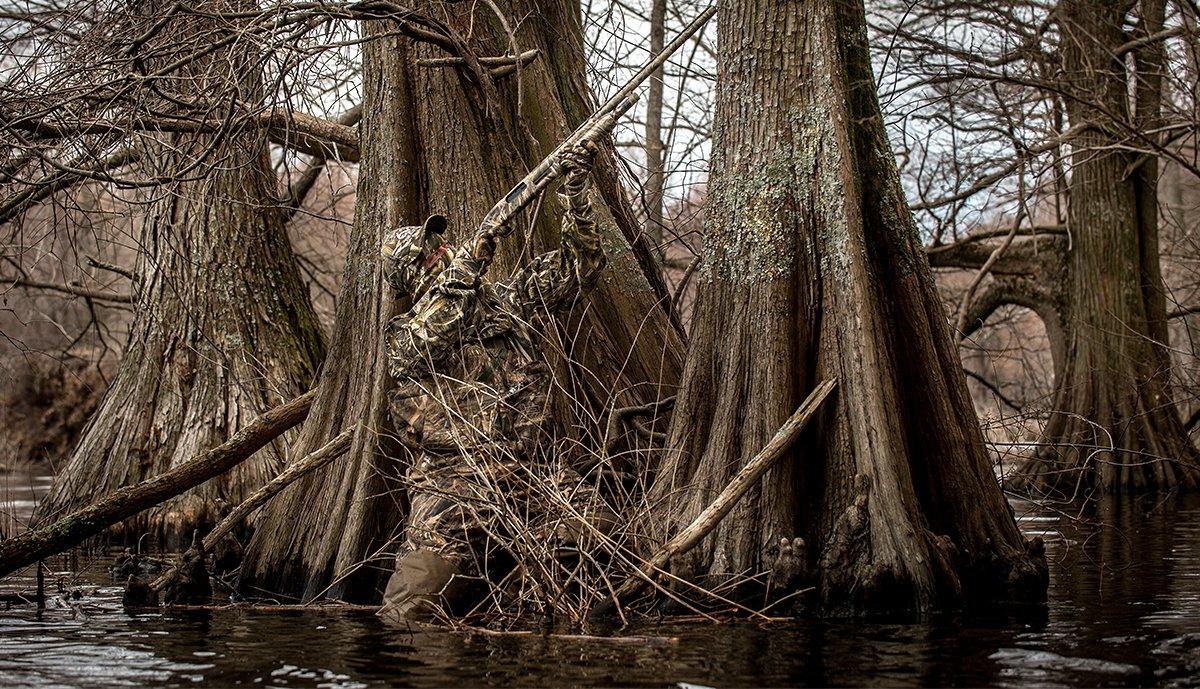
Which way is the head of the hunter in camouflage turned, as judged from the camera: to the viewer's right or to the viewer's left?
to the viewer's right

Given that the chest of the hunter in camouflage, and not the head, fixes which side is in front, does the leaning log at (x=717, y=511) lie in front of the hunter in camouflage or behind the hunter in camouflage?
in front

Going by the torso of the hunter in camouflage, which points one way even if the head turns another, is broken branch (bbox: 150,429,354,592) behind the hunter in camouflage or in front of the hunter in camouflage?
behind
